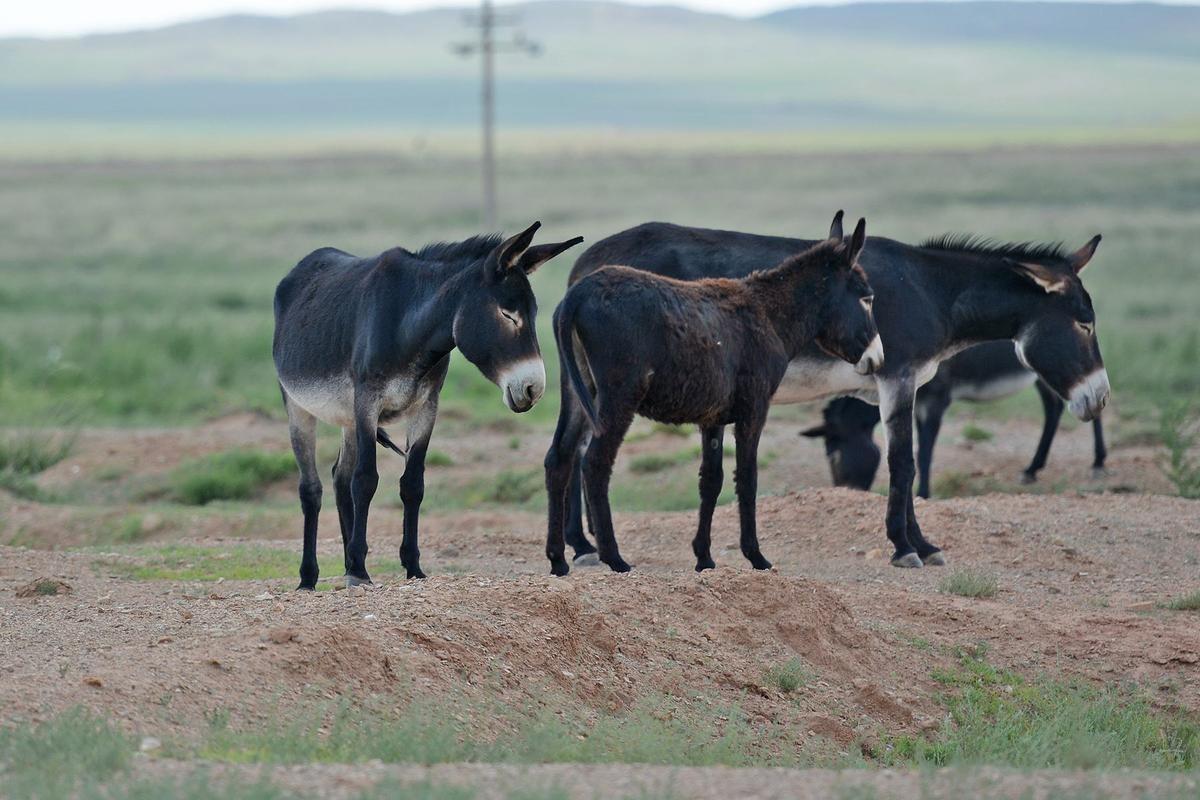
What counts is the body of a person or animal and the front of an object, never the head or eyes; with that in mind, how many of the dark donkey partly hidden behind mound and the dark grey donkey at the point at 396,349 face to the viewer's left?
1

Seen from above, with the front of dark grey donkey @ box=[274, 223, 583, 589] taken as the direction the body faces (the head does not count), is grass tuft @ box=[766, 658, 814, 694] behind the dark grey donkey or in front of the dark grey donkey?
in front

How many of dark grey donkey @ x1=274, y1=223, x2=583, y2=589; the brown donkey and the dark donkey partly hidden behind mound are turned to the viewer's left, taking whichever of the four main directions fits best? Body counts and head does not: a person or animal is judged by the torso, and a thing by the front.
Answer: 1

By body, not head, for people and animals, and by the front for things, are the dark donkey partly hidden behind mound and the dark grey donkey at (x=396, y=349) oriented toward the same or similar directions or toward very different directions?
very different directions

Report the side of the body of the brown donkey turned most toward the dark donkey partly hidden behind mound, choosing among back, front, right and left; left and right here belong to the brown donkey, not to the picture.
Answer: front

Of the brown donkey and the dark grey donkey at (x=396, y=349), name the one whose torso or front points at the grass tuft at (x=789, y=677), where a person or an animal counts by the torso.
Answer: the dark grey donkey

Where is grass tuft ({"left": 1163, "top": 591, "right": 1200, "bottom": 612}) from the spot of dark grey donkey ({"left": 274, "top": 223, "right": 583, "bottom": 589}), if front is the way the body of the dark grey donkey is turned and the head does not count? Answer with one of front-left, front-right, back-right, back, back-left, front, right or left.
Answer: front-left

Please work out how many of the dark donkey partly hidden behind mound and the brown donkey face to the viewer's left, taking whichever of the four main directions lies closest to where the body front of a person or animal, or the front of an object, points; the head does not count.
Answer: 1

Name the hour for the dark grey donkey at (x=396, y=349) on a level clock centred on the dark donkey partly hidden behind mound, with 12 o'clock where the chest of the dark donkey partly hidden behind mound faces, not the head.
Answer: The dark grey donkey is roughly at 10 o'clock from the dark donkey partly hidden behind mound.

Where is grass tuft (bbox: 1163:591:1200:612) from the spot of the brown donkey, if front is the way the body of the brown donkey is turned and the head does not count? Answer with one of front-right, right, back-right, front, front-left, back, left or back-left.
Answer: front-right

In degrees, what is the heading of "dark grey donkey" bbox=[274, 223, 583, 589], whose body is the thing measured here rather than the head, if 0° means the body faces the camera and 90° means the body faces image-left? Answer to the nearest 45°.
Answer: approximately 315°

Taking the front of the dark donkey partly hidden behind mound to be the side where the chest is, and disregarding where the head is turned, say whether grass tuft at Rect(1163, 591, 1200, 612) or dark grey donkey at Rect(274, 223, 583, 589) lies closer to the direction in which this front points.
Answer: the dark grey donkey

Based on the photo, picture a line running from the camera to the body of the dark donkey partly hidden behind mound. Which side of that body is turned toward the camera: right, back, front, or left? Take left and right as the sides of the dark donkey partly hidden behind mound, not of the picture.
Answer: left

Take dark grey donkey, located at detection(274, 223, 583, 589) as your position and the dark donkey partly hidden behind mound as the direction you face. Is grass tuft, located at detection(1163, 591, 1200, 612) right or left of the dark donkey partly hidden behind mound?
right

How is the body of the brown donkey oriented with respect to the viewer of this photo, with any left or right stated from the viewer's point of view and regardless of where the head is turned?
facing away from the viewer and to the right of the viewer
